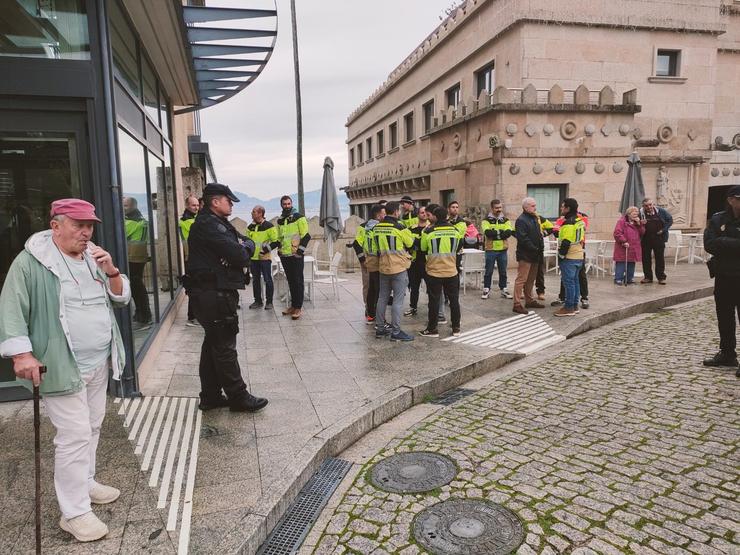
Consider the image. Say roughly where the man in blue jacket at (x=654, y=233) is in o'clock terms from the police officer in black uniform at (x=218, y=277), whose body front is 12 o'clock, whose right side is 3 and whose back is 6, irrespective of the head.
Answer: The man in blue jacket is roughly at 11 o'clock from the police officer in black uniform.

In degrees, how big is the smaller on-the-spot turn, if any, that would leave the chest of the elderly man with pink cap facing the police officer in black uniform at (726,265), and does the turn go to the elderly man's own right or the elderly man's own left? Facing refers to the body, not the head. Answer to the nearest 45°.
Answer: approximately 45° to the elderly man's own left

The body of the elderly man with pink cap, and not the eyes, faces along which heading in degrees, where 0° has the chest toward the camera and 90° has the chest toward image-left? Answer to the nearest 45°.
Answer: approximately 315°

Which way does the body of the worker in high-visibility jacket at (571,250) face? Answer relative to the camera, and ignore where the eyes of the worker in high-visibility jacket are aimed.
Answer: to the viewer's left

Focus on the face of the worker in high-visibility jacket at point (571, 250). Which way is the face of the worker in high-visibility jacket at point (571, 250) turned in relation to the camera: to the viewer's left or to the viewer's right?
to the viewer's left

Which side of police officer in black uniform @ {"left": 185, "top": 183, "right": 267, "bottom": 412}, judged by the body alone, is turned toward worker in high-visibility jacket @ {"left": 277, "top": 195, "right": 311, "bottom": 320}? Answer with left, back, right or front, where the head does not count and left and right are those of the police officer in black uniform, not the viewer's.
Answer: left

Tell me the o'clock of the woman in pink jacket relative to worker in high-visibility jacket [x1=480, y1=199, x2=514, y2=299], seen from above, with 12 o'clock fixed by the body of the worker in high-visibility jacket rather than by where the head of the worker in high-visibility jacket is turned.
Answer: The woman in pink jacket is roughly at 8 o'clock from the worker in high-visibility jacket.

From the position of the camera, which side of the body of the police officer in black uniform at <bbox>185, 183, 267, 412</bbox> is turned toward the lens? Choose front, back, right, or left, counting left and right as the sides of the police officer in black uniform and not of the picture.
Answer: right

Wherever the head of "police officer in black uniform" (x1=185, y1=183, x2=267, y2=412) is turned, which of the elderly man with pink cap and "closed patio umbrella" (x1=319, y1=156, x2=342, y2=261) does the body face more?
the closed patio umbrella

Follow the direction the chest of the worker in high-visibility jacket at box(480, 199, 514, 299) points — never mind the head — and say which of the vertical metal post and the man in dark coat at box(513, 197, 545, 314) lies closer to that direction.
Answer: the man in dark coat
